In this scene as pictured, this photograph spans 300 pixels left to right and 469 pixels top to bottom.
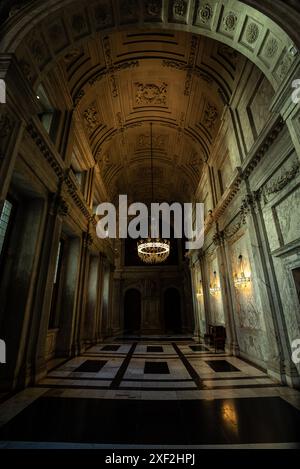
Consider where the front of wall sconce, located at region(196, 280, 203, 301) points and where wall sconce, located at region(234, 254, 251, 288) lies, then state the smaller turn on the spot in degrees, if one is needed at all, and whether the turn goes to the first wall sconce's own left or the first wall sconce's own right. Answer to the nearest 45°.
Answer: approximately 90° to the first wall sconce's own left

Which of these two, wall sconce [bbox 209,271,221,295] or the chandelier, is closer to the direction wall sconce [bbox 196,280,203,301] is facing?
the chandelier

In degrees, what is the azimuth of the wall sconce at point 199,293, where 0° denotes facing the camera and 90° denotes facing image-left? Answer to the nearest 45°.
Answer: approximately 90°

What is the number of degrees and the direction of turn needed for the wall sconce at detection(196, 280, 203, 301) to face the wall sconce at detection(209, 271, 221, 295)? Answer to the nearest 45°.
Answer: approximately 90° to its left

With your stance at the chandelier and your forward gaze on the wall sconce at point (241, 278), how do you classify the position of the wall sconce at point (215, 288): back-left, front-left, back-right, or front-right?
front-left

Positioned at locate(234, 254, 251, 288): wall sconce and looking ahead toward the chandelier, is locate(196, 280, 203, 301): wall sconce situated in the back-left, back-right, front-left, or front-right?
front-right
